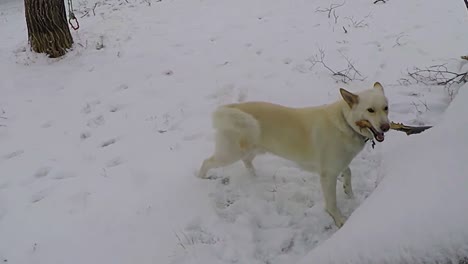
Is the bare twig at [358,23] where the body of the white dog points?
no

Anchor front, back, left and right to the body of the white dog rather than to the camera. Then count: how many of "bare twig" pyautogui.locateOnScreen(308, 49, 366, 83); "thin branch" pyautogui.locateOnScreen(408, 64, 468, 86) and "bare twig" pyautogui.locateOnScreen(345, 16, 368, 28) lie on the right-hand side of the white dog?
0

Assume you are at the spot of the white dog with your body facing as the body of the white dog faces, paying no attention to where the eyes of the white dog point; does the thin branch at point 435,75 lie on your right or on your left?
on your left

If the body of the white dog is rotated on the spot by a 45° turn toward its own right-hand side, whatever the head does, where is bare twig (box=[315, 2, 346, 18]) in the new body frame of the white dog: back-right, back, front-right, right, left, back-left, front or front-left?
back

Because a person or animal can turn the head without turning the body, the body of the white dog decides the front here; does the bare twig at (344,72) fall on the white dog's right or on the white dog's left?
on the white dog's left

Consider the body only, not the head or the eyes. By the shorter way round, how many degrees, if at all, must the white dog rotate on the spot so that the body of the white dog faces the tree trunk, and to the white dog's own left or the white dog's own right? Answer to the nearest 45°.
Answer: approximately 180°

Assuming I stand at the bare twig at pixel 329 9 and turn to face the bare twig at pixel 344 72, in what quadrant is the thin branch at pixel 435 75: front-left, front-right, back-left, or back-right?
front-left

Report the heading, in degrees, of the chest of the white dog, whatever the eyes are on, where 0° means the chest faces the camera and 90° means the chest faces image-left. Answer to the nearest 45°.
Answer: approximately 315°
